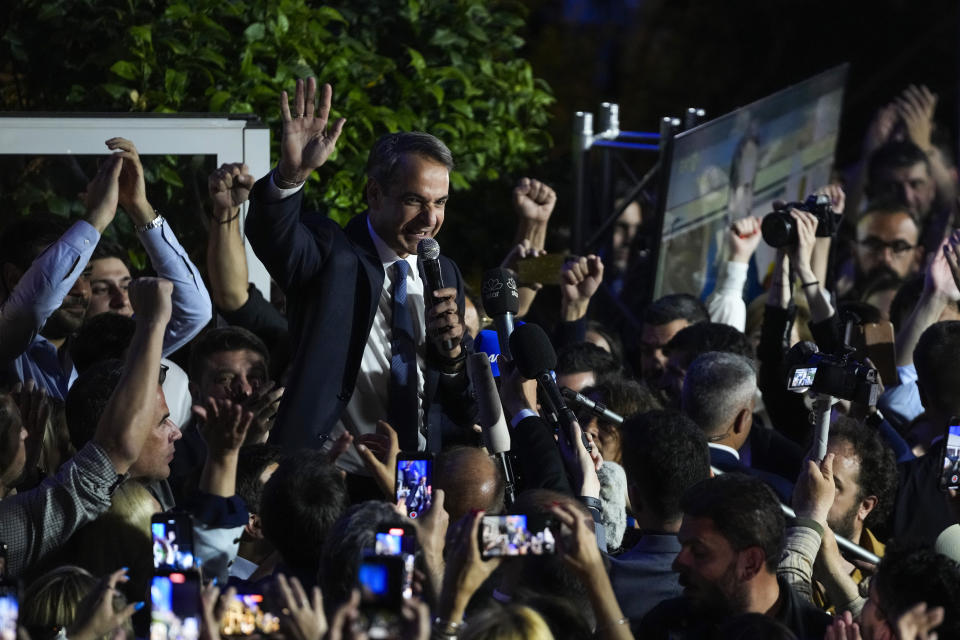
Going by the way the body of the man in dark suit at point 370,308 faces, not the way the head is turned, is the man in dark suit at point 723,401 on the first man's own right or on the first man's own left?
on the first man's own left

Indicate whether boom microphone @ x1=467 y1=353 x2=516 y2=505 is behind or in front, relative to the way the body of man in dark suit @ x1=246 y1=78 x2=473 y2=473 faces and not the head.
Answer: in front

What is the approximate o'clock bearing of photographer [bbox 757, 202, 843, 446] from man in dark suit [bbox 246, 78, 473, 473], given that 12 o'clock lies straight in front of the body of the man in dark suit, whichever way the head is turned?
The photographer is roughly at 9 o'clock from the man in dark suit.

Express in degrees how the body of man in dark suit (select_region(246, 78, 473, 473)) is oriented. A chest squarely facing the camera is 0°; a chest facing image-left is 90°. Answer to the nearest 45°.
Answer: approximately 315°
